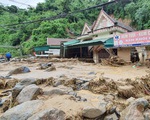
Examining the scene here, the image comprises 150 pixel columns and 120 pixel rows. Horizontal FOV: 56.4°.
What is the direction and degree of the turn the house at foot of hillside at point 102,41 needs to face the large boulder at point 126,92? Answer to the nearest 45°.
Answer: approximately 45° to its left

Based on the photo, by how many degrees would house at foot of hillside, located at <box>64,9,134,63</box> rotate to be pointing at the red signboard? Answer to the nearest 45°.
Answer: approximately 45° to its left

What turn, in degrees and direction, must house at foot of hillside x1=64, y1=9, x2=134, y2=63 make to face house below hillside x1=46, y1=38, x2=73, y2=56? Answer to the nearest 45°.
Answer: approximately 90° to its right

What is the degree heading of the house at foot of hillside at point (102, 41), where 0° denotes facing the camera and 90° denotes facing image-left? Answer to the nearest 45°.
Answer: approximately 45°

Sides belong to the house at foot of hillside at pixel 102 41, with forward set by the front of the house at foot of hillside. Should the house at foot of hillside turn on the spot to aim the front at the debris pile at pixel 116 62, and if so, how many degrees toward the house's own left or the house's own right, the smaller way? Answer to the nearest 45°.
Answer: approximately 45° to the house's own left

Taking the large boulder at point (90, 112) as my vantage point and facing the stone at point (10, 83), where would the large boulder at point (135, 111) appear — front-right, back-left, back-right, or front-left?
back-right

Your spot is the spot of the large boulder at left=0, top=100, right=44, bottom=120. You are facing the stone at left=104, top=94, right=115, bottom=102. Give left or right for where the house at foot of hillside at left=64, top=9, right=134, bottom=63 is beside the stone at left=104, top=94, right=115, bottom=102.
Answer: left

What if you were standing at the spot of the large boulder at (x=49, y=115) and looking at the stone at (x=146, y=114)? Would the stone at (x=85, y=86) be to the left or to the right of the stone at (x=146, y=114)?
left
